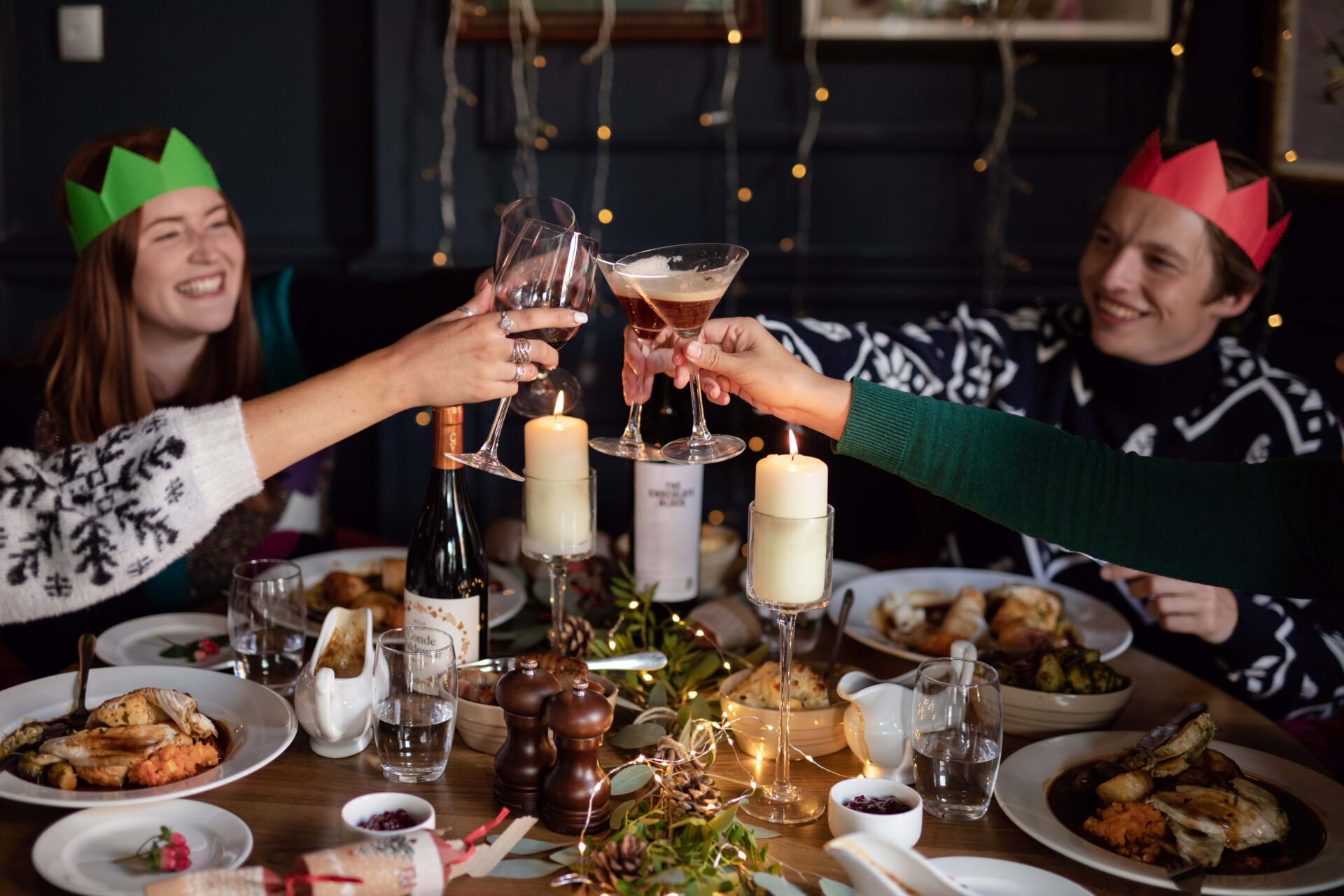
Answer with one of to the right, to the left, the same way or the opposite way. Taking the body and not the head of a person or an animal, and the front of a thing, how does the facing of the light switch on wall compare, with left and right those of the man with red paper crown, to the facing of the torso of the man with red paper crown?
to the left

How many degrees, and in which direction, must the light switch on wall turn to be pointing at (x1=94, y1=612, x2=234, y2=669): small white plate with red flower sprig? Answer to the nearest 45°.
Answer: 0° — it already faces it

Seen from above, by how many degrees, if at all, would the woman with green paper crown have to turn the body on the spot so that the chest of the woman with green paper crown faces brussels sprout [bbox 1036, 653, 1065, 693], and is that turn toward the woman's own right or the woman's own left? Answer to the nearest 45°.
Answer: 0° — they already face it

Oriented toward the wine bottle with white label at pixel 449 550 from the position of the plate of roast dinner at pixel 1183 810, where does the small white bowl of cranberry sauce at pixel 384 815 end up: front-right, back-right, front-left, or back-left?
front-left

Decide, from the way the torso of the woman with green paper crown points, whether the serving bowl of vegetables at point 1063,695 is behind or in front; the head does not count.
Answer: in front

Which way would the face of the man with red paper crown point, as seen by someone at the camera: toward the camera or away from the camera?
toward the camera

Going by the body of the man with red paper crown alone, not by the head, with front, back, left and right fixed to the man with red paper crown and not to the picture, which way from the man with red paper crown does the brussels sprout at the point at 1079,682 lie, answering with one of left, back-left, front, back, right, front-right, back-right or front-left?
front-left

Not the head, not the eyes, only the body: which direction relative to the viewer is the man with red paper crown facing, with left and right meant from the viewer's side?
facing the viewer and to the left of the viewer

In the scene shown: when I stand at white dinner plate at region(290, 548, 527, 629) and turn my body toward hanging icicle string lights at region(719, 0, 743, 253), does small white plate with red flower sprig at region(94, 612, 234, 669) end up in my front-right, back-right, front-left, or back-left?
back-left

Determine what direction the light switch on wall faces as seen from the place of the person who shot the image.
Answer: facing the viewer

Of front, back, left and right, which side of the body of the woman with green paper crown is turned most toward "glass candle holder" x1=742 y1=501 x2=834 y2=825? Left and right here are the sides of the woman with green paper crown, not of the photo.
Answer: front

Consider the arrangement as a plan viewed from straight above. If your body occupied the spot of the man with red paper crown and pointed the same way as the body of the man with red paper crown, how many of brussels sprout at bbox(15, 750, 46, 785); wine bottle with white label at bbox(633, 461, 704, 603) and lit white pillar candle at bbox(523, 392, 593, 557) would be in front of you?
3

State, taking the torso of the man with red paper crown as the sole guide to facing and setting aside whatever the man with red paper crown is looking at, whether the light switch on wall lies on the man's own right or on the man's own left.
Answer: on the man's own right

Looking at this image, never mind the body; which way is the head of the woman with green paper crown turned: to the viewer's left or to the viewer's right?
to the viewer's right

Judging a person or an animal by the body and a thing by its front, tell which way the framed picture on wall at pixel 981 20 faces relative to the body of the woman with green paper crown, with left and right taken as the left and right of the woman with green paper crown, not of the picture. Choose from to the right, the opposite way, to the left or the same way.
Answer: to the right

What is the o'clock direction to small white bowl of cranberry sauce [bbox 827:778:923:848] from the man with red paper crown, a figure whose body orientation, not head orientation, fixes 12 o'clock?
The small white bowl of cranberry sauce is roughly at 11 o'clock from the man with red paper crown.

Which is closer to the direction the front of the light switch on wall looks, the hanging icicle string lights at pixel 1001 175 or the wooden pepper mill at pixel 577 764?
the wooden pepper mill

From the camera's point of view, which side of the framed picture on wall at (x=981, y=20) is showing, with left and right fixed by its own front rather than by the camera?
front

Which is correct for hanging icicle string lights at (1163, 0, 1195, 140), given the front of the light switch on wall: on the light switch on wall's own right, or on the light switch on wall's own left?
on the light switch on wall's own left

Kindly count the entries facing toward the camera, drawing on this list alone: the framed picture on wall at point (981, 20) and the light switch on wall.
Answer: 2
